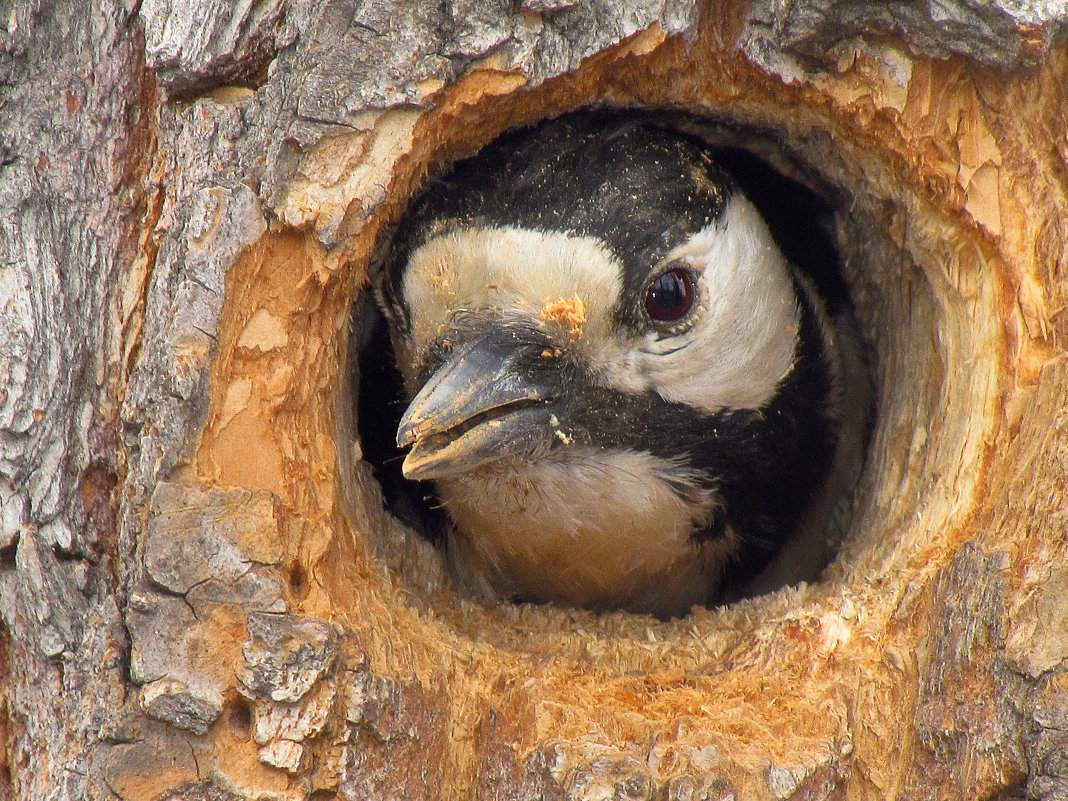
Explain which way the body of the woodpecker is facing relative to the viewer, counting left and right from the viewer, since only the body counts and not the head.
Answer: facing the viewer and to the left of the viewer
